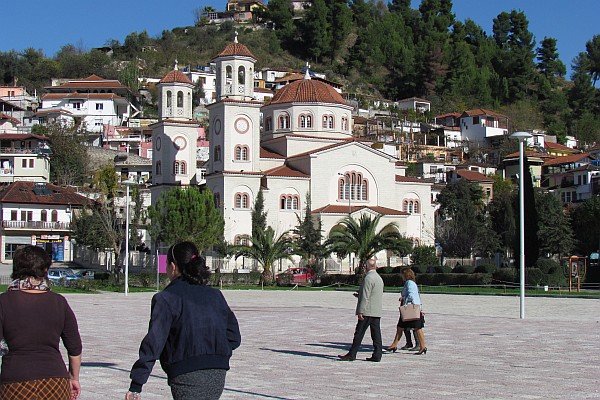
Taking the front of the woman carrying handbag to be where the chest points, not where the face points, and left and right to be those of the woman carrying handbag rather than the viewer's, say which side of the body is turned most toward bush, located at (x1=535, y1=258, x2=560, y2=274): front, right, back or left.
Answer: right

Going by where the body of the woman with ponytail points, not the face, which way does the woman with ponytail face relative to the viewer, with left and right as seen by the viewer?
facing away from the viewer and to the left of the viewer

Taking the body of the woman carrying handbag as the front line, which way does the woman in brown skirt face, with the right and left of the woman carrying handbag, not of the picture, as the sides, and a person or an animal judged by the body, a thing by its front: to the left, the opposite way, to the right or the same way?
to the right

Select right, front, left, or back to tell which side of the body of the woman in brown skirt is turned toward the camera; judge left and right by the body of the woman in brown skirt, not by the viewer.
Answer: back

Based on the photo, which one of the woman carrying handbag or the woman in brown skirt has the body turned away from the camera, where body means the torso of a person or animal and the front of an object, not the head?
the woman in brown skirt

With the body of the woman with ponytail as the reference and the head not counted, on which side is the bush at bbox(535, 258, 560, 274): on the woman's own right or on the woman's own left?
on the woman's own right

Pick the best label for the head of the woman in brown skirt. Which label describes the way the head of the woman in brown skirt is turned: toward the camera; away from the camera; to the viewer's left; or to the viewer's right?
away from the camera

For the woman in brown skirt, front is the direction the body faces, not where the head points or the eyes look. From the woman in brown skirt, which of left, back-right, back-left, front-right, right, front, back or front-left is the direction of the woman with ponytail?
right

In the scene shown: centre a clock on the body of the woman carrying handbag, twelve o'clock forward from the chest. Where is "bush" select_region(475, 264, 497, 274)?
The bush is roughly at 3 o'clock from the woman carrying handbag.

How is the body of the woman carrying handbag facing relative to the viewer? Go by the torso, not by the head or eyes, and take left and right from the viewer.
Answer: facing to the left of the viewer

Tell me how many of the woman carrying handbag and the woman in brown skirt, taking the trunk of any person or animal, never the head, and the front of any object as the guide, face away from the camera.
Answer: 1

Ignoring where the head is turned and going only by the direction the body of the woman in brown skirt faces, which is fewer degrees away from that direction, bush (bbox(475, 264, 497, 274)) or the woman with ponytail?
the bush

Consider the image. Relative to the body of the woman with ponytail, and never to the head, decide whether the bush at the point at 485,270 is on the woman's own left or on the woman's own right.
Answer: on the woman's own right
